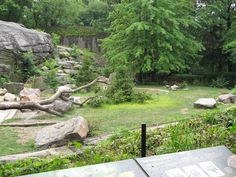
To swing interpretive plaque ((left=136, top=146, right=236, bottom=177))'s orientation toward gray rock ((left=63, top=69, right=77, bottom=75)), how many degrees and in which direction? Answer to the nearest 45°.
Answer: approximately 180°

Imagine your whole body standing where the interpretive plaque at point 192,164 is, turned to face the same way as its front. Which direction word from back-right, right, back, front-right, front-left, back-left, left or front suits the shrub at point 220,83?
back-left

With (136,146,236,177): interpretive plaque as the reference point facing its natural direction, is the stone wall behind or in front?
behind

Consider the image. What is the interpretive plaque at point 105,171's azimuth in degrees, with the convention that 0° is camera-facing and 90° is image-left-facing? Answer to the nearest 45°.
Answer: approximately 315°

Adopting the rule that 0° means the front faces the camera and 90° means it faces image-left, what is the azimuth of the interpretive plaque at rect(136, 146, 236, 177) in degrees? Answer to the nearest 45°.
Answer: approximately 315°

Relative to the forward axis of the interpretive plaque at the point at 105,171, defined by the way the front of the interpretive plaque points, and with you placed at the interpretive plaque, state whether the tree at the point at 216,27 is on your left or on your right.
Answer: on your left

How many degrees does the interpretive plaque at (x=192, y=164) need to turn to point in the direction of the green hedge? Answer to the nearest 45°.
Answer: approximately 135° to its left

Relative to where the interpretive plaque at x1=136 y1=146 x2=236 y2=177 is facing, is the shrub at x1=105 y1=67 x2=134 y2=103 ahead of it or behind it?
behind

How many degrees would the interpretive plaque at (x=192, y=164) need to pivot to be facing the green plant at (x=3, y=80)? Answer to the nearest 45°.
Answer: approximately 180°

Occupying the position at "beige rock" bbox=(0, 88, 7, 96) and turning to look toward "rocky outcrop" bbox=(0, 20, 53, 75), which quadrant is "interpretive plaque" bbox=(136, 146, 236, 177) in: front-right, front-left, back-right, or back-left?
back-right
